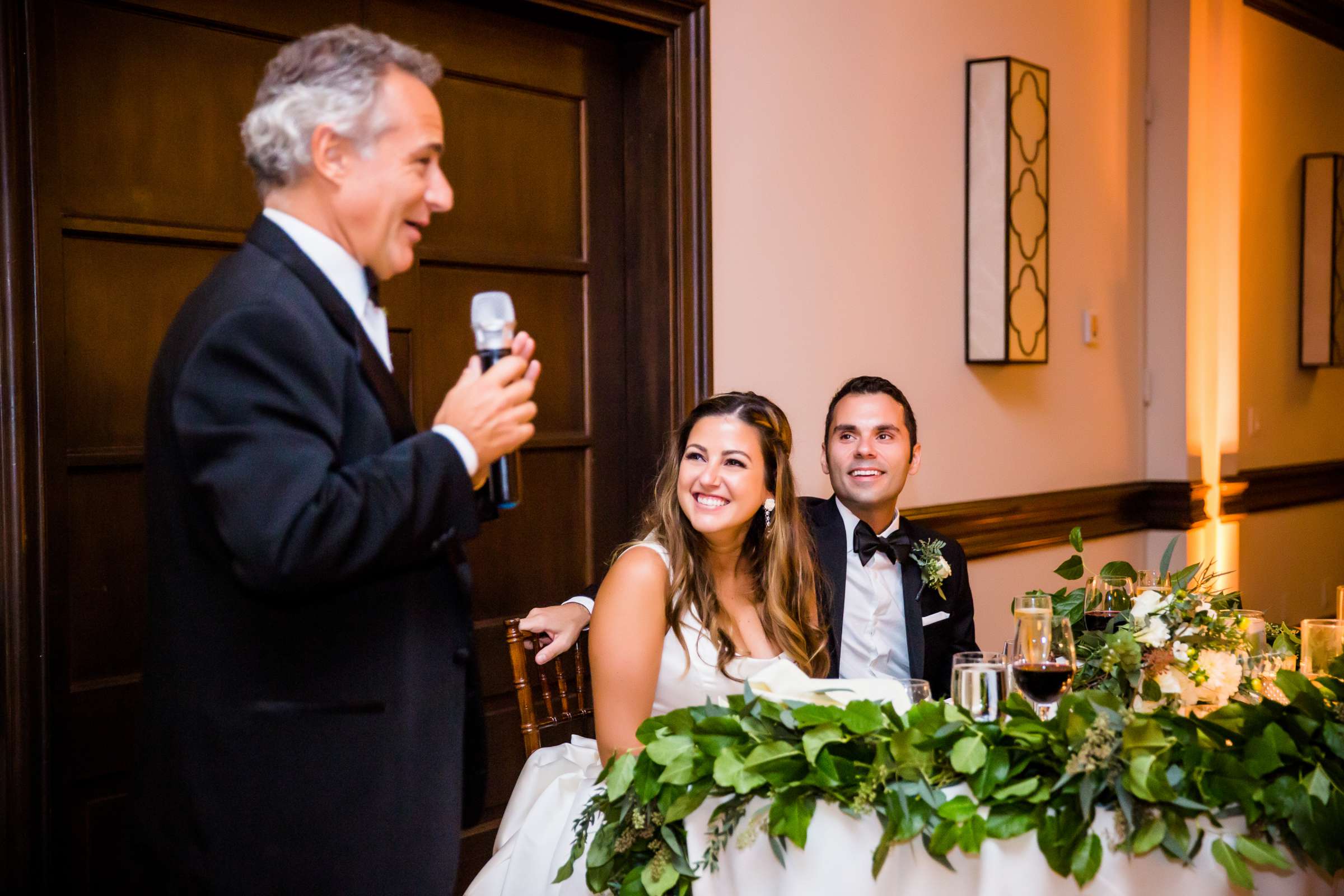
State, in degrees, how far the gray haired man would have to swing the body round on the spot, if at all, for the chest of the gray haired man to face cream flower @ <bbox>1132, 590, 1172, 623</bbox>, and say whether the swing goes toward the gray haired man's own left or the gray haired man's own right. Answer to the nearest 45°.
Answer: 0° — they already face it

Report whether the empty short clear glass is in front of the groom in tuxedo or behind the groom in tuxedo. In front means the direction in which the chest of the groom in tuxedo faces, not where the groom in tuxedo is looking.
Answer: in front

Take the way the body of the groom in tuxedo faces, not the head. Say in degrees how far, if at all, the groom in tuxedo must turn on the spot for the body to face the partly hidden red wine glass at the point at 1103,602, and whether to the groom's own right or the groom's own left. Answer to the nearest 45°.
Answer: approximately 45° to the groom's own left

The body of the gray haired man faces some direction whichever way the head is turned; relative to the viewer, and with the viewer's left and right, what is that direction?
facing to the right of the viewer

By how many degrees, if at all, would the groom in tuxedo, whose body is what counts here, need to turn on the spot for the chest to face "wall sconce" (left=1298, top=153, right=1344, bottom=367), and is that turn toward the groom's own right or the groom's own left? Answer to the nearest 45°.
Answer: approximately 135° to the groom's own left

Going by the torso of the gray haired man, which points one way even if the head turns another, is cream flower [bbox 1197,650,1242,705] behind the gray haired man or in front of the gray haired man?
in front

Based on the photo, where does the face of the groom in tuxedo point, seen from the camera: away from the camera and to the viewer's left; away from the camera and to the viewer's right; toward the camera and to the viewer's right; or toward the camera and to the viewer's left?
toward the camera and to the viewer's left

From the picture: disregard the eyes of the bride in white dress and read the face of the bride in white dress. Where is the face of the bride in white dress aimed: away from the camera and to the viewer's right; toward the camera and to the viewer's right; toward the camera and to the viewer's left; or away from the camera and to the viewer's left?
toward the camera and to the viewer's left

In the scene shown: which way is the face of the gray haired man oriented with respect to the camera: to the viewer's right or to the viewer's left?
to the viewer's right

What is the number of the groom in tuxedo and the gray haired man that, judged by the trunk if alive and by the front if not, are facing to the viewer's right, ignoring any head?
1

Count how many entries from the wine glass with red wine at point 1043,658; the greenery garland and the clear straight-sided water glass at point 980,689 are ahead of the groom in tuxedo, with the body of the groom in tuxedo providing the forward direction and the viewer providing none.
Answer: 3

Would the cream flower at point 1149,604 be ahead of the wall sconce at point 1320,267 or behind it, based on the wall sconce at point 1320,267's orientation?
ahead
